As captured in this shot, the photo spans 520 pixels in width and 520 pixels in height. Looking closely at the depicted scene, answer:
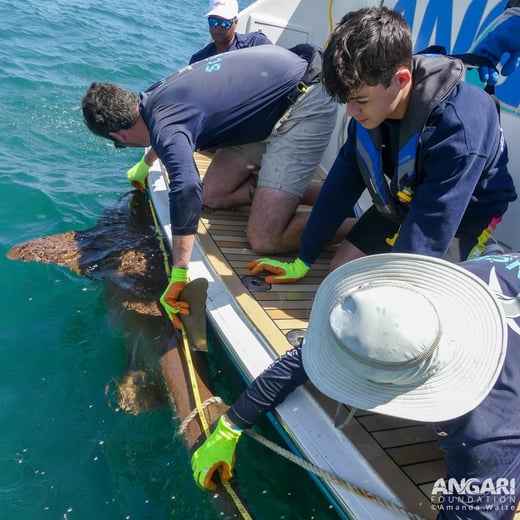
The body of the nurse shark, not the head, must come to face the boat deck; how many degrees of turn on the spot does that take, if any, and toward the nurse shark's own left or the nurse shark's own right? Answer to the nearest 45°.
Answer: approximately 135° to the nurse shark's own right

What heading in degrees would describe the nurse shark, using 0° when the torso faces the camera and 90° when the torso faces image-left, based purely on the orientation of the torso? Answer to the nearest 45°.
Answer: approximately 180°

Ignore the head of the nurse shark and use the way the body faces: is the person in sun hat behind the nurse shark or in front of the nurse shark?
behind
